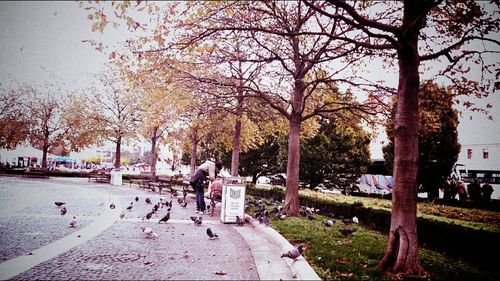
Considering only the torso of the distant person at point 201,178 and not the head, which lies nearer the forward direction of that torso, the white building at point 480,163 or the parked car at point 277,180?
the white building

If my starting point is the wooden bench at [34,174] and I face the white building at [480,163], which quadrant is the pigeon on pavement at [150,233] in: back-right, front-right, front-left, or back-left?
front-right
